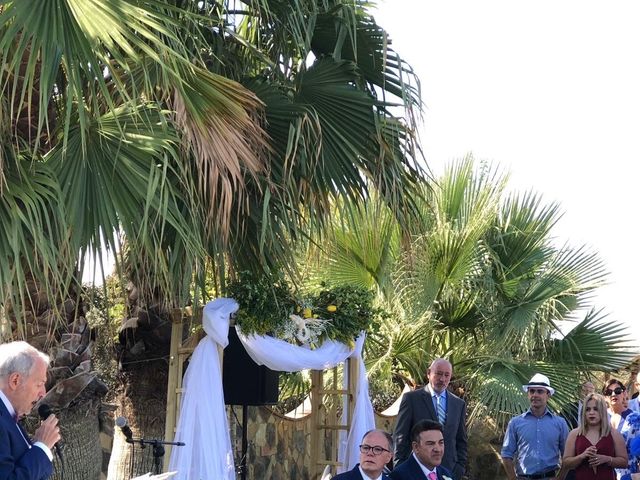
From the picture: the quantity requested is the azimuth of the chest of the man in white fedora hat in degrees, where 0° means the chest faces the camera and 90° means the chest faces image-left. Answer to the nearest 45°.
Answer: approximately 0°

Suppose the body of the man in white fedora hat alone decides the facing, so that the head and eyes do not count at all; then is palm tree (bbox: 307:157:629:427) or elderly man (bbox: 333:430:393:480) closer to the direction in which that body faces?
the elderly man

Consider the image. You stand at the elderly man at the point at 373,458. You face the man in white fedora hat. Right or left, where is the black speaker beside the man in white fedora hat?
left

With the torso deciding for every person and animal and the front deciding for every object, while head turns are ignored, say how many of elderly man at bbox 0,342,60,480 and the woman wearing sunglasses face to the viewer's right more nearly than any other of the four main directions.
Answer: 1

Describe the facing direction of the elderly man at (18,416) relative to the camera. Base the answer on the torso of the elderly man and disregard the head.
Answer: to the viewer's right

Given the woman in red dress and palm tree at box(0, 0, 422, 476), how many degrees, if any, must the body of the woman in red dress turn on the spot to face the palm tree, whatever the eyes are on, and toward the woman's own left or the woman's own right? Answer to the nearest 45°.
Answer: approximately 45° to the woman's own right

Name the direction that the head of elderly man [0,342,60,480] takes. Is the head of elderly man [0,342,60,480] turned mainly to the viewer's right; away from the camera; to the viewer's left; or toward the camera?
to the viewer's right

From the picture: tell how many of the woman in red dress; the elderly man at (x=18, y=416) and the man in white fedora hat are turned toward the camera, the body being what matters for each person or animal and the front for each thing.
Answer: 2

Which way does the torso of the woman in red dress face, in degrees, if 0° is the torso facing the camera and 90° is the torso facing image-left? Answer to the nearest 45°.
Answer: approximately 0°

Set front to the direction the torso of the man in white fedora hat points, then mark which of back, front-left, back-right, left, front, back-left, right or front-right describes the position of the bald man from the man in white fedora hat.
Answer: front-right
